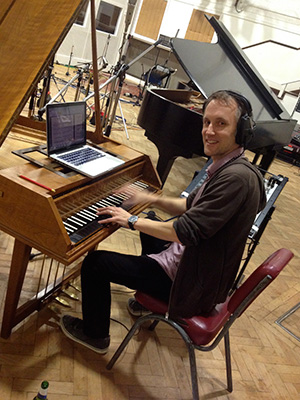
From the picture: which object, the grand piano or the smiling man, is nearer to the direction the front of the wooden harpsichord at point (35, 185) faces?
the smiling man

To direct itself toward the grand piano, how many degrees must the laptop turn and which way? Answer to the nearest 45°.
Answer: approximately 90° to its left

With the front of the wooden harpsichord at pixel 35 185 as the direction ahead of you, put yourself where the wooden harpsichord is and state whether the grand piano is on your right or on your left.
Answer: on your left

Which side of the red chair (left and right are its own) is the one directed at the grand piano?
right

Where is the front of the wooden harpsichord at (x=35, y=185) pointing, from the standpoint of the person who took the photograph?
facing the viewer and to the right of the viewer

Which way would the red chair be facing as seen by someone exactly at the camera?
facing to the left of the viewer

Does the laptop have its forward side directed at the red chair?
yes

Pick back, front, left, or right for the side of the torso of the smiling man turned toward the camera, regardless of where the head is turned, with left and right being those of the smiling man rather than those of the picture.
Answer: left

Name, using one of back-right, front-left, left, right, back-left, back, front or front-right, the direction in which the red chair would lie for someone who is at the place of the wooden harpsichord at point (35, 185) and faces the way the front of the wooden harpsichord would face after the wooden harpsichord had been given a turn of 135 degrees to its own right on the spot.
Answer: back

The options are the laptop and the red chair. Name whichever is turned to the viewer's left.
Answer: the red chair

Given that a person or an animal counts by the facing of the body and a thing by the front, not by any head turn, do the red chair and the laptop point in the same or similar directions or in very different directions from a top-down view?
very different directions
